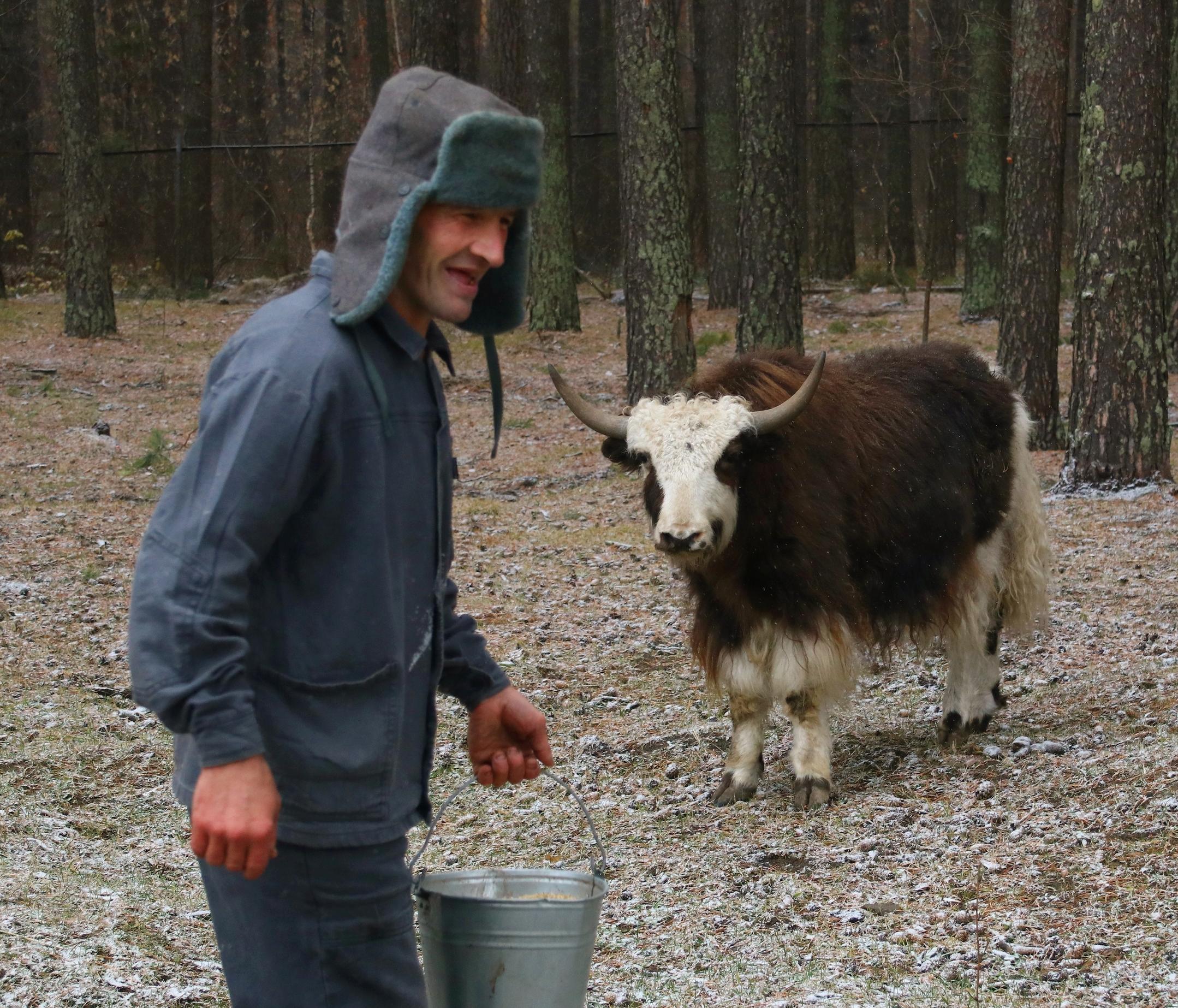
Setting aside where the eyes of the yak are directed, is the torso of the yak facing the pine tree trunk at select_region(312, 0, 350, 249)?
no

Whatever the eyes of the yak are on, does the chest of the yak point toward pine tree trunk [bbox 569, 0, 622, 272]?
no

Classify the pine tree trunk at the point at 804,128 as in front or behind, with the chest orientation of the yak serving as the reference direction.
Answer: behind

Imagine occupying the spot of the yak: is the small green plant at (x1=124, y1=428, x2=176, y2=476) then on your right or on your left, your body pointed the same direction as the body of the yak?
on your right

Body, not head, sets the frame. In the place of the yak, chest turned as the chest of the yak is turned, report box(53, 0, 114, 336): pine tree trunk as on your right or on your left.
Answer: on your right

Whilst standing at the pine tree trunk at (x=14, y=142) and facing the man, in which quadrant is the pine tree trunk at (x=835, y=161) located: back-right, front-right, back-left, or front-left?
front-left

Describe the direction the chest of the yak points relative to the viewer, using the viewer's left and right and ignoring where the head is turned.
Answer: facing the viewer and to the left of the viewer

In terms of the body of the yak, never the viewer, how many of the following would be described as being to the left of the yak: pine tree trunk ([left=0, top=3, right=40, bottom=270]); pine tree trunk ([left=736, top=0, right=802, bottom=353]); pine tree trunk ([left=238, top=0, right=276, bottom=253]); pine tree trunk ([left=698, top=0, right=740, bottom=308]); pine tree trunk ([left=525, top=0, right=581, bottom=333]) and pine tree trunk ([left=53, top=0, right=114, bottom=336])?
0

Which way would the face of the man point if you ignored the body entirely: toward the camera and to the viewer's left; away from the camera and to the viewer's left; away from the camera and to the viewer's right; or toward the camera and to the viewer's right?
toward the camera and to the viewer's right

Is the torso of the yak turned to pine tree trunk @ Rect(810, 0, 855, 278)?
no

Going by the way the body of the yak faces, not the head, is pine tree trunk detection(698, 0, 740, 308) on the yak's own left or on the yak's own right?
on the yak's own right

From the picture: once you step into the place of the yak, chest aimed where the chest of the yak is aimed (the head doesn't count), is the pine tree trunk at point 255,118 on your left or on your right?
on your right

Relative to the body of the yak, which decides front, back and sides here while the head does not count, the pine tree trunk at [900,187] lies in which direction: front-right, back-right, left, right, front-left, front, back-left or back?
back-right

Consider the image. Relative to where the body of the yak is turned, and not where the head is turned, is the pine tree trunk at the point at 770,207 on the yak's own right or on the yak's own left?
on the yak's own right

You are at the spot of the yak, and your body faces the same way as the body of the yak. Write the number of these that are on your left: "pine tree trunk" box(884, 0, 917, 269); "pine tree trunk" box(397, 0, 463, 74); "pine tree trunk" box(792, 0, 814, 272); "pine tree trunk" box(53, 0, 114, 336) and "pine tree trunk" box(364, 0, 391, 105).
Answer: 0
